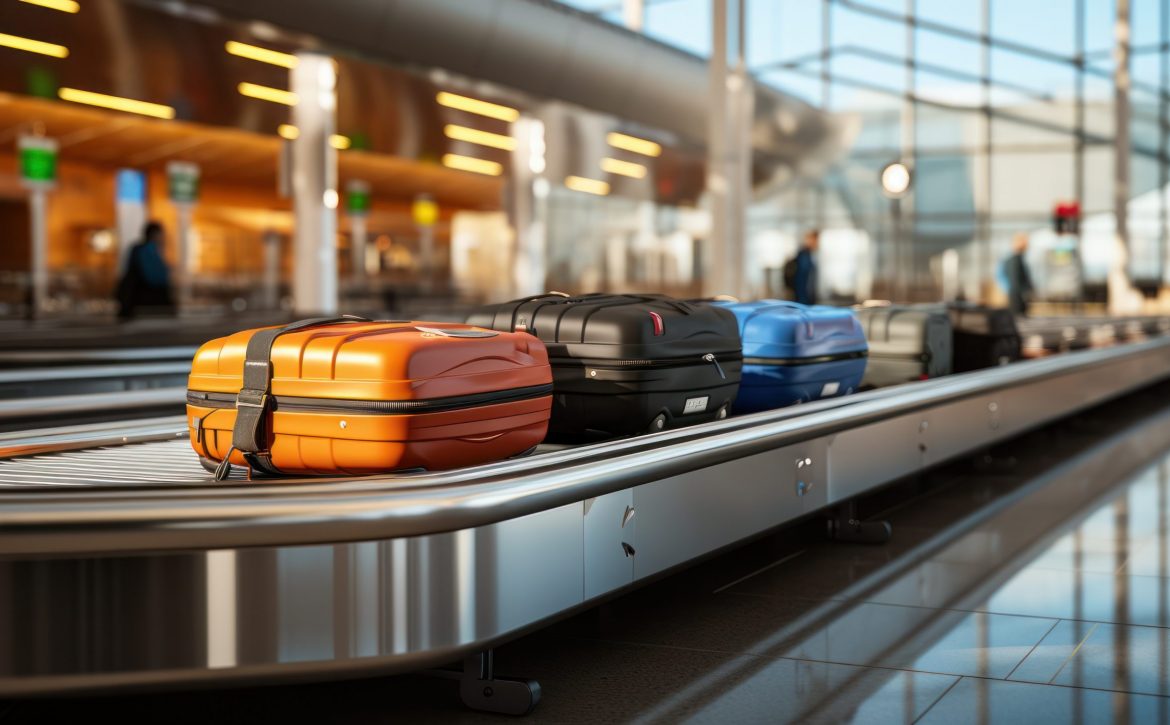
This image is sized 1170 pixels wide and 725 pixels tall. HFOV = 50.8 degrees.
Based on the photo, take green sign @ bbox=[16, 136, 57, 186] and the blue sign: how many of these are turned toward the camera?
2

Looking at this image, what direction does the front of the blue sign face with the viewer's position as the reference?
facing the viewer

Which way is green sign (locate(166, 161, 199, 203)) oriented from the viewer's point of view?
toward the camera

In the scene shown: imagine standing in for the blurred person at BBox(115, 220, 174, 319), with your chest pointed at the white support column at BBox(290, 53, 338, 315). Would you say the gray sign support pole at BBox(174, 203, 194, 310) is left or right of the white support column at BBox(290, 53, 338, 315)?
left

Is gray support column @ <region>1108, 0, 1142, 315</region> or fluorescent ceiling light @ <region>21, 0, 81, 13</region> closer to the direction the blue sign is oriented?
the fluorescent ceiling light

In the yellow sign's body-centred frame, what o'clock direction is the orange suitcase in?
The orange suitcase is roughly at 12 o'clock from the yellow sign.

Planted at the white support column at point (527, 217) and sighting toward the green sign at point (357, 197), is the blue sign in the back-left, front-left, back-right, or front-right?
front-left

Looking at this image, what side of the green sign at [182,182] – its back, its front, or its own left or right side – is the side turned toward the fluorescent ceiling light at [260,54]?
front

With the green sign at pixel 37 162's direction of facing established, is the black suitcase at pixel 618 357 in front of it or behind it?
in front

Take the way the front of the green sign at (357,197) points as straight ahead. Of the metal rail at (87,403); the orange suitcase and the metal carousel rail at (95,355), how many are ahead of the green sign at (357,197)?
3
